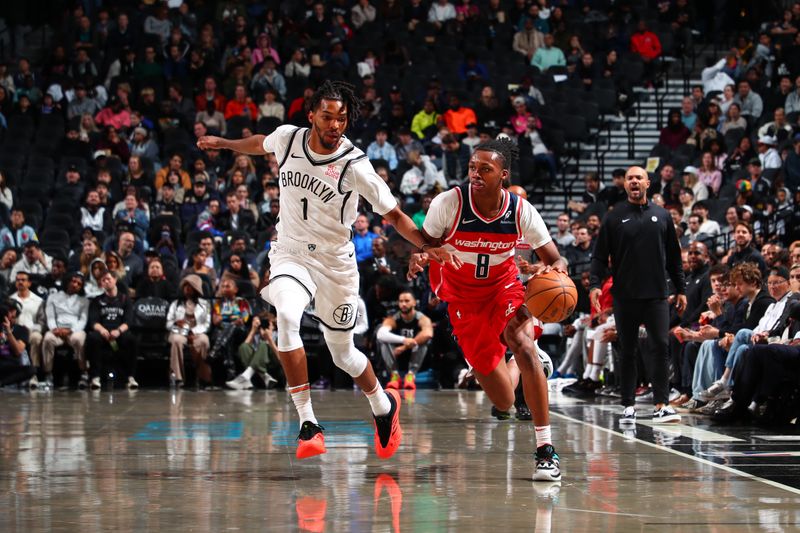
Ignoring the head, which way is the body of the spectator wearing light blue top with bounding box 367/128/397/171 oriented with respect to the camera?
toward the camera

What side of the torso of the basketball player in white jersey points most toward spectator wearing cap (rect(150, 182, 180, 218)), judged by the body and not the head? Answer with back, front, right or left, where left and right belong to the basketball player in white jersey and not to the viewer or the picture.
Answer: back

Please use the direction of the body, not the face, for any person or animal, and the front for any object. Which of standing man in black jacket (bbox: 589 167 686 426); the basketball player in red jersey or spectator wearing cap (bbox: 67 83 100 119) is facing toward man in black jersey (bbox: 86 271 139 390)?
the spectator wearing cap

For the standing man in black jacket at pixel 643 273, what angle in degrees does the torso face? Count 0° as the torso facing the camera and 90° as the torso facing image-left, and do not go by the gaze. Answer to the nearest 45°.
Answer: approximately 0°

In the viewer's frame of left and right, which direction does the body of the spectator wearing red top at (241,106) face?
facing the viewer

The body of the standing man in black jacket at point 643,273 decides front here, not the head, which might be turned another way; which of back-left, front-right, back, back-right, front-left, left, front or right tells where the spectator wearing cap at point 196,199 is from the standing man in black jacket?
back-right

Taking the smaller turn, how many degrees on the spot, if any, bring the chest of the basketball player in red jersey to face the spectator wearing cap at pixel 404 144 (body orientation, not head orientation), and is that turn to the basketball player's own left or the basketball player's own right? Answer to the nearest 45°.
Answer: approximately 180°

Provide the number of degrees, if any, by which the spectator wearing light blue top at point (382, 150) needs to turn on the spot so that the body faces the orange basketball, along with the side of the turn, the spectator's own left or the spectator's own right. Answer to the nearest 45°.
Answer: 0° — they already face it

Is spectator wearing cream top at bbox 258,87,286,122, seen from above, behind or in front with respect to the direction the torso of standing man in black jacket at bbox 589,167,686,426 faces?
behind

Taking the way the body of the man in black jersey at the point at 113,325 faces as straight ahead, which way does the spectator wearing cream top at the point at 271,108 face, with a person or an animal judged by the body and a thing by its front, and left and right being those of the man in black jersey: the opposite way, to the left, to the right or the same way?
the same way

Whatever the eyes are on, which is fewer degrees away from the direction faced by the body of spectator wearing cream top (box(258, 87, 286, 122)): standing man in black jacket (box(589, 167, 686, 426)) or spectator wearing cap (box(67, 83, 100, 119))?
the standing man in black jacket

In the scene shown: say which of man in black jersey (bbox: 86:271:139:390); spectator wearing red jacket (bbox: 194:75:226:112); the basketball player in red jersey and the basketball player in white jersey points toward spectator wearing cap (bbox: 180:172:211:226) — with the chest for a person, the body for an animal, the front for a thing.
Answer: spectator wearing red jacket (bbox: 194:75:226:112)

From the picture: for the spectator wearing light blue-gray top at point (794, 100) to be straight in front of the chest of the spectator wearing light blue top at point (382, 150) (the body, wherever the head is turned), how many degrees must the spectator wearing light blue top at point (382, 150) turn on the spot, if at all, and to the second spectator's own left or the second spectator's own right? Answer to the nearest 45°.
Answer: approximately 90° to the second spectator's own left

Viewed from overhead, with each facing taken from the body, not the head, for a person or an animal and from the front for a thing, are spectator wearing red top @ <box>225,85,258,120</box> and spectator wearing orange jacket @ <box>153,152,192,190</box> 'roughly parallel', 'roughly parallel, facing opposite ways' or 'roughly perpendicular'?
roughly parallel

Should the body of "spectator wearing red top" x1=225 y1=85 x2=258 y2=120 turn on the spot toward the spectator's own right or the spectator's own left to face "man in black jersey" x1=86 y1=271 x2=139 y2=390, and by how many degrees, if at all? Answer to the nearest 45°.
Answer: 0° — they already face them

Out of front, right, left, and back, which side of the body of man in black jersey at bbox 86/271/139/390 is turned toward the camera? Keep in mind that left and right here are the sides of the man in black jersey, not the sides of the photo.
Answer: front

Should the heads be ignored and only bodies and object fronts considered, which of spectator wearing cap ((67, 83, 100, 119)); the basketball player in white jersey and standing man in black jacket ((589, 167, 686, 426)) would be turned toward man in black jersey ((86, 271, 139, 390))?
the spectator wearing cap

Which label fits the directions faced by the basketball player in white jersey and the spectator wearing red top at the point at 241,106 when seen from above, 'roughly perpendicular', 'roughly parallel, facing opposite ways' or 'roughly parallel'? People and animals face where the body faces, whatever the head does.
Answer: roughly parallel
